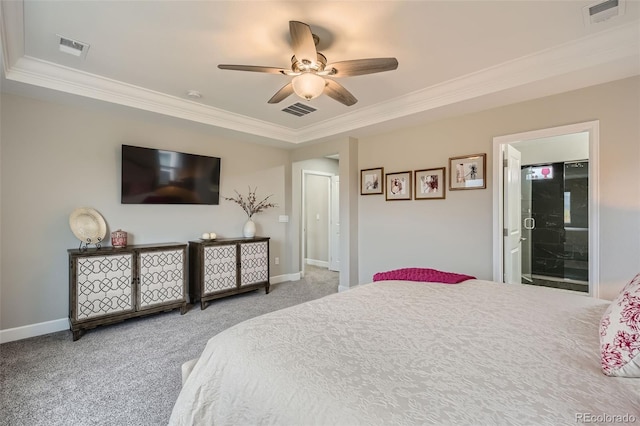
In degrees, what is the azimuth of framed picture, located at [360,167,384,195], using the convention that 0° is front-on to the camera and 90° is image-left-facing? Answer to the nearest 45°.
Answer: approximately 45°

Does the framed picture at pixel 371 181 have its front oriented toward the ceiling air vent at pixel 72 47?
yes

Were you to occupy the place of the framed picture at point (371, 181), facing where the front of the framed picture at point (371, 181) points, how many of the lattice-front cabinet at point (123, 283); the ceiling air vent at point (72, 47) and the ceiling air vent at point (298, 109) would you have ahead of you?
3

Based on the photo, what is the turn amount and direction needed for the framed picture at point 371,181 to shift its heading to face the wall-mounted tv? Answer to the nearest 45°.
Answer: approximately 45° to its right

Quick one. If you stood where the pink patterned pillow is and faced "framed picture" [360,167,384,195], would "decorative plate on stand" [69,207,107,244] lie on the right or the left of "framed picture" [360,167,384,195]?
left

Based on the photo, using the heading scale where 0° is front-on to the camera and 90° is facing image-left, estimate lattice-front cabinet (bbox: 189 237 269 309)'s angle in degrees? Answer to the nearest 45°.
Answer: approximately 315°

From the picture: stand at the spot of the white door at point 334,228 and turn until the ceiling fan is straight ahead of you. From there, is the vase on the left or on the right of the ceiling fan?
right

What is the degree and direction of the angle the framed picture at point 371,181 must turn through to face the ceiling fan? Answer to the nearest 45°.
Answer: approximately 45° to its left
